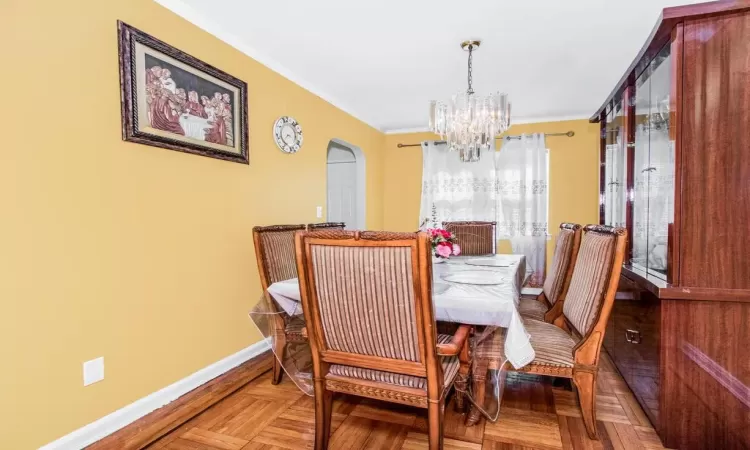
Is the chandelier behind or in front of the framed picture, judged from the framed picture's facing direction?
in front

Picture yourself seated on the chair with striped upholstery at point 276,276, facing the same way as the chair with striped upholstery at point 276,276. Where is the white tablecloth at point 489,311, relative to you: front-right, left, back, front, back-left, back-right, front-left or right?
front

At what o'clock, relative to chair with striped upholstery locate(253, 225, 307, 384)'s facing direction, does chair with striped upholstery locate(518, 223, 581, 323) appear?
chair with striped upholstery locate(518, 223, 581, 323) is roughly at 11 o'clock from chair with striped upholstery locate(253, 225, 307, 384).

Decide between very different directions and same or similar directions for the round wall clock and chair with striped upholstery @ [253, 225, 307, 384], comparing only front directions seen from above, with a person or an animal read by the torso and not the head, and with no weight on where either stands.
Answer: same or similar directions

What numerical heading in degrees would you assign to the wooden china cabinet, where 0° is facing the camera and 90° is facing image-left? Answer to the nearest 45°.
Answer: approximately 90°

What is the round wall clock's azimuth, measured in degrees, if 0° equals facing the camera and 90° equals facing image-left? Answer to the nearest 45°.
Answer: approximately 315°

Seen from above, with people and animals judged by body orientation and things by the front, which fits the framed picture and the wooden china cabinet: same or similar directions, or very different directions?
very different directions

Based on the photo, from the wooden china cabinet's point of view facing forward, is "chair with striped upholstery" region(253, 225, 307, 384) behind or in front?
in front

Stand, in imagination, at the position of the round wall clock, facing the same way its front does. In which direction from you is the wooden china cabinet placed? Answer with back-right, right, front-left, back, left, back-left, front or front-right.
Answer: front

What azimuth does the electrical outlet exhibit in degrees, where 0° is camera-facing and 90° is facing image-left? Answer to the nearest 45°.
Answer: approximately 315°

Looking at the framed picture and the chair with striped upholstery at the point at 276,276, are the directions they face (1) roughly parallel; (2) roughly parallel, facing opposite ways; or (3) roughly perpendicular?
roughly parallel

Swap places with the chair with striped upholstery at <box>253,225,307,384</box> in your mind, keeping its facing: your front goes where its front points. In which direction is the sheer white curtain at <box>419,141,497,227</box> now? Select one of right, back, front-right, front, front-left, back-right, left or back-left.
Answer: left

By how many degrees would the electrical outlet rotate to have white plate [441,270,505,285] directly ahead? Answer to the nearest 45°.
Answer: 0° — it already faces it

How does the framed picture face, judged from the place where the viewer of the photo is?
facing the viewer and to the right of the viewer

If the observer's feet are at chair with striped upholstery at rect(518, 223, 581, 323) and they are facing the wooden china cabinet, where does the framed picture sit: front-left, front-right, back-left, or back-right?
back-right
